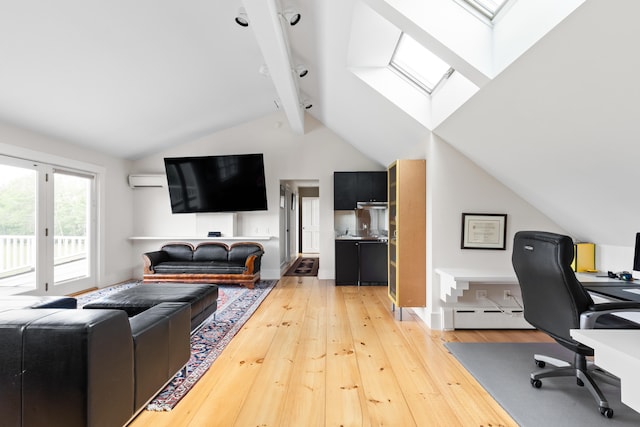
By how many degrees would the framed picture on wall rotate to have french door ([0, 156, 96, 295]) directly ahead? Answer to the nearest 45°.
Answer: approximately 90° to its right

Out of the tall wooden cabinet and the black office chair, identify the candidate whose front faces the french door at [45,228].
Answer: the tall wooden cabinet

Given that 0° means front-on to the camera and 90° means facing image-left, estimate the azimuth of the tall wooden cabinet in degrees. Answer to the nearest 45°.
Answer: approximately 90°

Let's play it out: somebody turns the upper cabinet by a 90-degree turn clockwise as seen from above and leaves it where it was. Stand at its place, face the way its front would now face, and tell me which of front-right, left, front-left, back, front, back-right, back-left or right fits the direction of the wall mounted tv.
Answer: front

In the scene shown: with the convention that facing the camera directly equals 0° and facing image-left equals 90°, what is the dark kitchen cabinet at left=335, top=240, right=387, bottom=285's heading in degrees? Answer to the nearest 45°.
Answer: approximately 0°

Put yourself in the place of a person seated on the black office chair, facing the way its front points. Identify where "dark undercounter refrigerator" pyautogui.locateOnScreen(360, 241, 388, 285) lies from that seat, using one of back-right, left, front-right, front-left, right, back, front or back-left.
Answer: left
